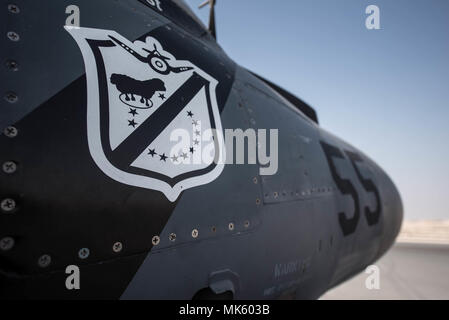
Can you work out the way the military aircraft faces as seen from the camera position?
facing away from the viewer and to the right of the viewer
